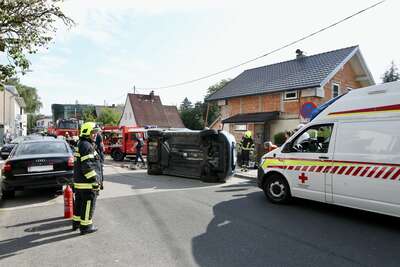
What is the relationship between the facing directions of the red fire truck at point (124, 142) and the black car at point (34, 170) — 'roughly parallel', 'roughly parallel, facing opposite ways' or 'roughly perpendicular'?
roughly perpendicular

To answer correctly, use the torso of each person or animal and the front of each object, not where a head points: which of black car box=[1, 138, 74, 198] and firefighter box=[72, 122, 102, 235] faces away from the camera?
the black car

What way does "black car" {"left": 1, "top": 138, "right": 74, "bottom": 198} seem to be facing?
away from the camera

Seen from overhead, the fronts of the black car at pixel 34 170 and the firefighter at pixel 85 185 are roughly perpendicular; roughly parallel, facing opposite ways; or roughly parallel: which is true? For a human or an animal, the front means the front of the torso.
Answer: roughly perpendicular

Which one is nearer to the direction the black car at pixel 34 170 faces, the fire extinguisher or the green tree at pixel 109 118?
the green tree

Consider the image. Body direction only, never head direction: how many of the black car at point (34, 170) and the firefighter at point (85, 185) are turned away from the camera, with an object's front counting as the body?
1

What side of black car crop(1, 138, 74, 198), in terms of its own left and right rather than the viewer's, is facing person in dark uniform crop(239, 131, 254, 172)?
right
